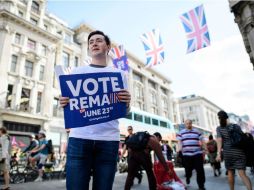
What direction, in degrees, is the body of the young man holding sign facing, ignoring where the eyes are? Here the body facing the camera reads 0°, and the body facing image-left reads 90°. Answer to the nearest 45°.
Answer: approximately 0°

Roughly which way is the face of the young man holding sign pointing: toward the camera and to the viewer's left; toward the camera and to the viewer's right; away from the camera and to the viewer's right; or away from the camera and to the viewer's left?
toward the camera and to the viewer's left

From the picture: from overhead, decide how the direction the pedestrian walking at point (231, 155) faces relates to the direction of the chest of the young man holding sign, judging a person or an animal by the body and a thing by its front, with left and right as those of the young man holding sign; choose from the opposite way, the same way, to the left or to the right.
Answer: the opposite way

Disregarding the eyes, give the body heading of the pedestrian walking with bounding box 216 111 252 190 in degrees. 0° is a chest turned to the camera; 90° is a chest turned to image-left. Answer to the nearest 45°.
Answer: approximately 135°

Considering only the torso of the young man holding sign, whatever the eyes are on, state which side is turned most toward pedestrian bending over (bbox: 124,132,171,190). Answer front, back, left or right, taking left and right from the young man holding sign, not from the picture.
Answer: back

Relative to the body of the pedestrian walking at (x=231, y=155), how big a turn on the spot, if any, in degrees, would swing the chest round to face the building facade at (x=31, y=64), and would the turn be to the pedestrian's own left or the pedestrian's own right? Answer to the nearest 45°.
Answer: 0° — they already face it

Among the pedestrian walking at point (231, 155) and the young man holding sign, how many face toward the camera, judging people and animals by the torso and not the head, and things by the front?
1
